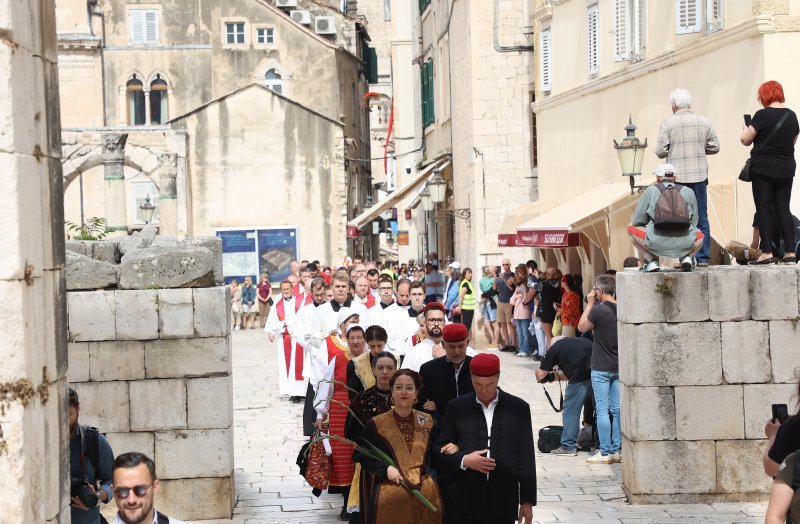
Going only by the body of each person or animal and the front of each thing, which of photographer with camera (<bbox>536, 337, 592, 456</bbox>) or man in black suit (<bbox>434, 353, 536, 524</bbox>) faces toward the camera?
the man in black suit

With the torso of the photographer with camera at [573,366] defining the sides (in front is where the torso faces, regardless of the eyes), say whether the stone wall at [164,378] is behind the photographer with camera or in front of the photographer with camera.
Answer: in front

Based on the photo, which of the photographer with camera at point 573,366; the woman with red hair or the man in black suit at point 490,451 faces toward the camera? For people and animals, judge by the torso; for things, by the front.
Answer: the man in black suit

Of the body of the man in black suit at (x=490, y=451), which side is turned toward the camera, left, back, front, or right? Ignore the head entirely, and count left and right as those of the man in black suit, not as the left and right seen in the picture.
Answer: front

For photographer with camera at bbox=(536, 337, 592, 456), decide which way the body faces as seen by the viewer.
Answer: to the viewer's left

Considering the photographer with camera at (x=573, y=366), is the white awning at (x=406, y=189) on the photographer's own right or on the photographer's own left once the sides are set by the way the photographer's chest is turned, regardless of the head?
on the photographer's own right

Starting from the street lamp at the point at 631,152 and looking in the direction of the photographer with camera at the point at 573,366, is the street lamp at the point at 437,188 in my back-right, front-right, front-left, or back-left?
back-right

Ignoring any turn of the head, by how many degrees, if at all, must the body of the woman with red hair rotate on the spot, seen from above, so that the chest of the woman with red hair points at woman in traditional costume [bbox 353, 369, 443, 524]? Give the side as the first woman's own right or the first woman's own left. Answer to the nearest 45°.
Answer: approximately 90° to the first woman's own left

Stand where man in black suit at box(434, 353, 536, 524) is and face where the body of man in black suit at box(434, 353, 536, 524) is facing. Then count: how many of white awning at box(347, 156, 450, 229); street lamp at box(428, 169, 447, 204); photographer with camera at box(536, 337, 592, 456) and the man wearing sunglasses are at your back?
3

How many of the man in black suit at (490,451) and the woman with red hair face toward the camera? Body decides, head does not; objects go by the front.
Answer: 1

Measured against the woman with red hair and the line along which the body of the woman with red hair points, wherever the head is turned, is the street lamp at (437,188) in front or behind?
in front

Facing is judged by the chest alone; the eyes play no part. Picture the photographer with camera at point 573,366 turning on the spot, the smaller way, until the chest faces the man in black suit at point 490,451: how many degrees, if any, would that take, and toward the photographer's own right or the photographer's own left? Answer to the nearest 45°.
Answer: approximately 90° to the photographer's own left

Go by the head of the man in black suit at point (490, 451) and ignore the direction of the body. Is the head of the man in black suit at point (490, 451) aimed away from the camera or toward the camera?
toward the camera

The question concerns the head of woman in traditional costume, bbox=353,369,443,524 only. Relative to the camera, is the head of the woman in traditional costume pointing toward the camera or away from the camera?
toward the camera

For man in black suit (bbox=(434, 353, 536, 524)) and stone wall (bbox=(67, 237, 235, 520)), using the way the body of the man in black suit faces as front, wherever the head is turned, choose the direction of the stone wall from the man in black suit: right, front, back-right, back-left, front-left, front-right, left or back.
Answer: back-right

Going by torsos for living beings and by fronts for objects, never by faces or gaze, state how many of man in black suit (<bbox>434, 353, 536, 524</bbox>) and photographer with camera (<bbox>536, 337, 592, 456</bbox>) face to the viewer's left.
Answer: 1

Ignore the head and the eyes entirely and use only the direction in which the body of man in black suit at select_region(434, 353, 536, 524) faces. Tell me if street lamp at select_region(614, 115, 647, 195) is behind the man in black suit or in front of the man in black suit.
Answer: behind

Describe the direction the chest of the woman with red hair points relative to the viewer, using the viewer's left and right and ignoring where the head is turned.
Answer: facing away from the viewer and to the left of the viewer
